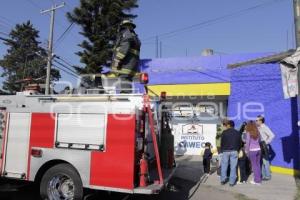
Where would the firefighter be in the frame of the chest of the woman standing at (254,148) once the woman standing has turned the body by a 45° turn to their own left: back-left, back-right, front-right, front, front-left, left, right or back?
front-left

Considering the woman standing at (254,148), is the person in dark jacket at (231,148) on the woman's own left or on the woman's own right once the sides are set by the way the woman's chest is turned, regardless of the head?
on the woman's own left

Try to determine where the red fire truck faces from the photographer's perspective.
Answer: facing away from the viewer and to the left of the viewer

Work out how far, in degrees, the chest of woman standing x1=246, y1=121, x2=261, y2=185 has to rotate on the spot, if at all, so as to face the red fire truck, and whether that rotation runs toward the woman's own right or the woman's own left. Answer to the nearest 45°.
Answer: approximately 90° to the woman's own left

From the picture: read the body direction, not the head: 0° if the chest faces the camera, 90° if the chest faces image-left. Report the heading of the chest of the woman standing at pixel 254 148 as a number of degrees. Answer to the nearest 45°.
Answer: approximately 135°
